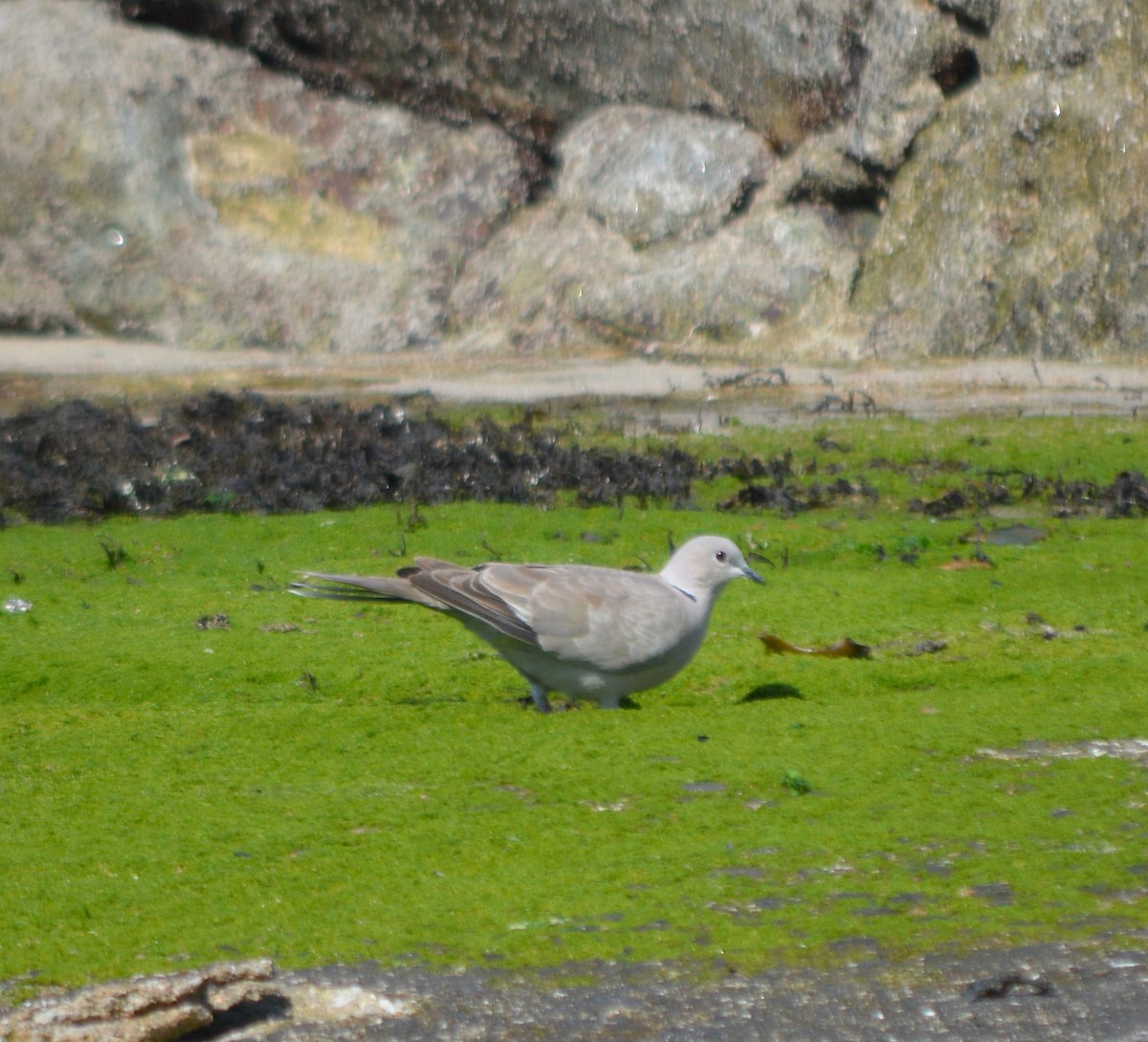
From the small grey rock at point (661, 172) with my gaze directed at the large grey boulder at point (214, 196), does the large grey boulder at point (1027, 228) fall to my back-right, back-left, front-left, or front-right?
back-left

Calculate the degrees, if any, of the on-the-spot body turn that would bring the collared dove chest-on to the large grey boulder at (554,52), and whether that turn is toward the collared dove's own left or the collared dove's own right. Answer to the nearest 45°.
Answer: approximately 90° to the collared dove's own left

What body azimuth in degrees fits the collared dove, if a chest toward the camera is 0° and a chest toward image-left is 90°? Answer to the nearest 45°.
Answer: approximately 270°

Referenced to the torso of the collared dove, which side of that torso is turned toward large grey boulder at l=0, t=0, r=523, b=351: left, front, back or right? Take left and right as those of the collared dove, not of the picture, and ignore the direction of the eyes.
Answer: left

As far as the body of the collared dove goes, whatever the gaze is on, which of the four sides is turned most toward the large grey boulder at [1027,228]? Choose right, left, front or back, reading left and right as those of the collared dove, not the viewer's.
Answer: left
